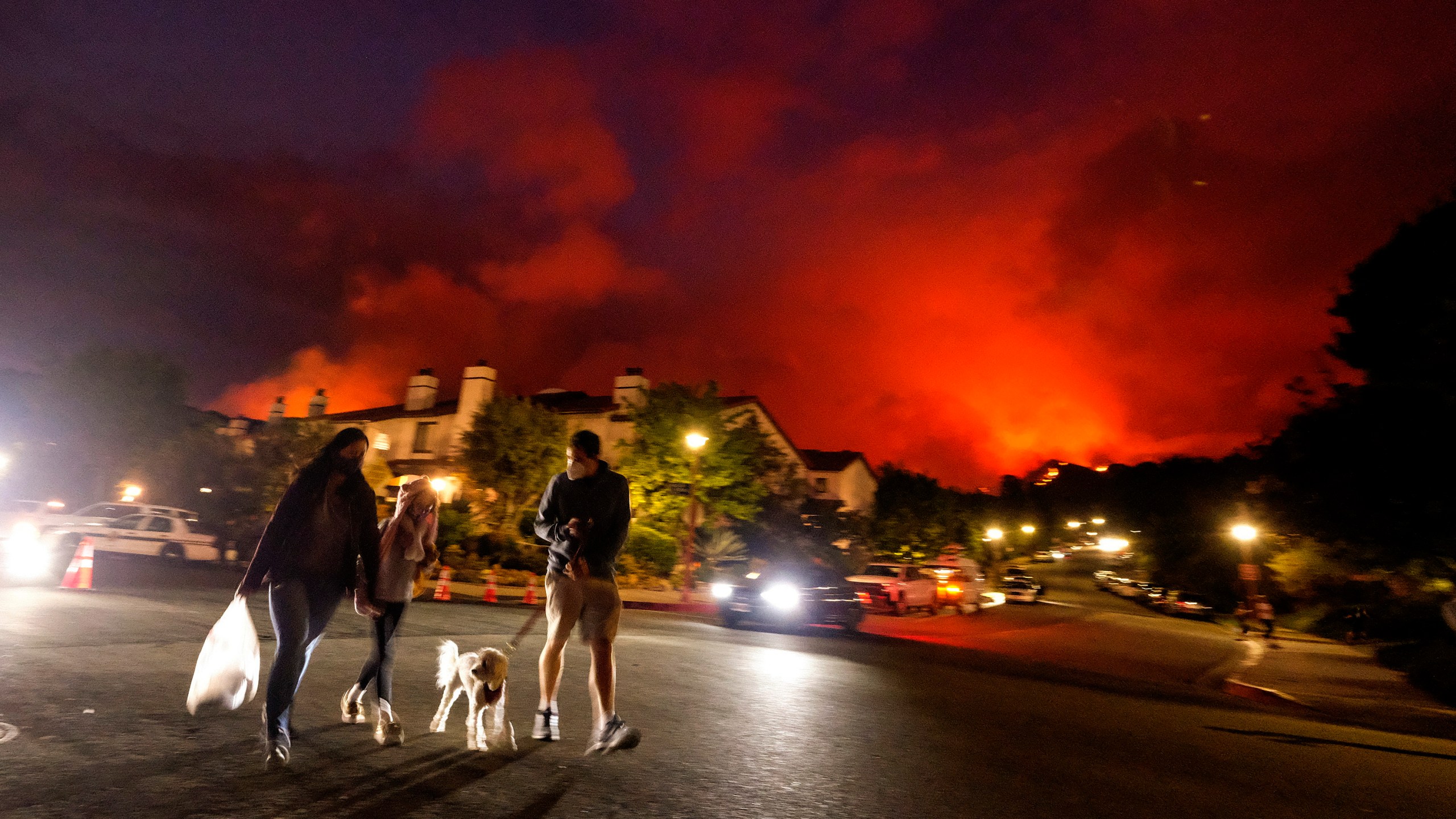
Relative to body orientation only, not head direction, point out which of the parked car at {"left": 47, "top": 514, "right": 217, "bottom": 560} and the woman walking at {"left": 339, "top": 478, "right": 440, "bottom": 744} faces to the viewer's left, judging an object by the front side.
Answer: the parked car

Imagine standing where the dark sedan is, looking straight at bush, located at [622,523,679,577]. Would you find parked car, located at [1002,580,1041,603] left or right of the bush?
right

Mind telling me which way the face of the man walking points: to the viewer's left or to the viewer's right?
to the viewer's left

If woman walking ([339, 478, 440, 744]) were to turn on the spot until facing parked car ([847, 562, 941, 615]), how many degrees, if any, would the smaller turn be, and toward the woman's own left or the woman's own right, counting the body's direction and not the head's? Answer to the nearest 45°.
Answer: approximately 90° to the woman's own left

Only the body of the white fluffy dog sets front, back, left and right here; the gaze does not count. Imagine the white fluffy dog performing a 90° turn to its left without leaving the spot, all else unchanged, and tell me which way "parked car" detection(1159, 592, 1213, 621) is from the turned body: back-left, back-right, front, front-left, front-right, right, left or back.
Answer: front

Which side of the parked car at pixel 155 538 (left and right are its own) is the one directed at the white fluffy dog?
left

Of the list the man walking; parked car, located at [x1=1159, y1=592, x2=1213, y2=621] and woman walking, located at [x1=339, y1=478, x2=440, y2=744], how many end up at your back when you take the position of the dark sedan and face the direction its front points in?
1

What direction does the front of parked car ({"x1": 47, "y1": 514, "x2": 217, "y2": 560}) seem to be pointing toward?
to the viewer's left

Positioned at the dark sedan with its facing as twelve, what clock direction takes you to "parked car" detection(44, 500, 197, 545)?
The parked car is roughly at 2 o'clock from the dark sedan.

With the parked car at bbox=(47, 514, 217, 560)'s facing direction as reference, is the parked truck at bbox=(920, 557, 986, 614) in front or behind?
behind

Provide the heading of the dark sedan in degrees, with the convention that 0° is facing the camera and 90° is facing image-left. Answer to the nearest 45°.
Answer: approximately 45°
